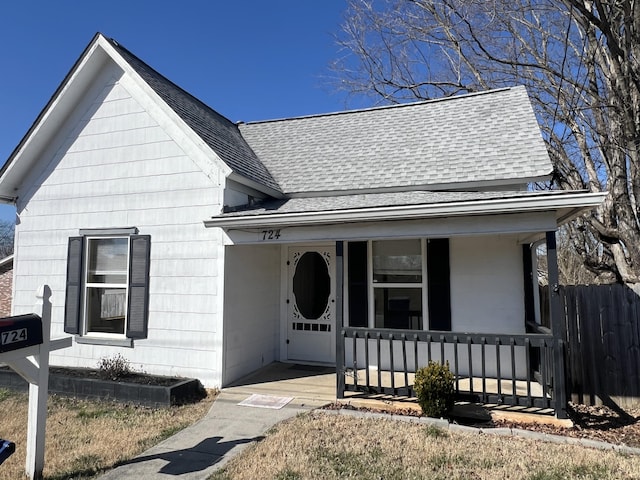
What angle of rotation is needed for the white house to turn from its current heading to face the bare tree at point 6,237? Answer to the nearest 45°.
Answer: approximately 135° to its right

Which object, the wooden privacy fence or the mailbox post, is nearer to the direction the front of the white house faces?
the mailbox post

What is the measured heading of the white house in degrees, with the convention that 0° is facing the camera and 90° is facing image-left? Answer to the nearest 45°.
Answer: approximately 0°

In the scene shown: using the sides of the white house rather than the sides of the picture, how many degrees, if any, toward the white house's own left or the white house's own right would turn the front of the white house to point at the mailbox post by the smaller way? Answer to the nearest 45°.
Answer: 0° — it already faces it

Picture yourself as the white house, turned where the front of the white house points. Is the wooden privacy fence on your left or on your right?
on your left
